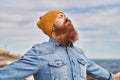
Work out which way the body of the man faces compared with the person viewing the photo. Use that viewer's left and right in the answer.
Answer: facing the viewer and to the right of the viewer

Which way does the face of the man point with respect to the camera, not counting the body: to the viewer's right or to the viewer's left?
to the viewer's right
